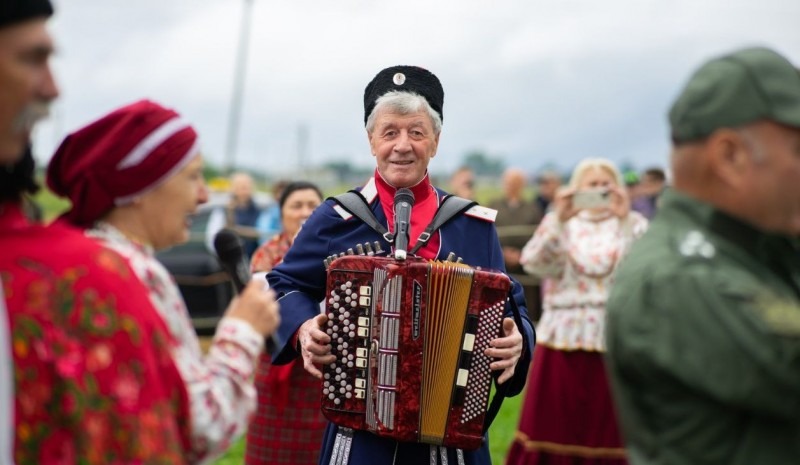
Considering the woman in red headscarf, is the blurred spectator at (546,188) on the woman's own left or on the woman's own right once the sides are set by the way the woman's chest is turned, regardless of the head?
on the woman's own left

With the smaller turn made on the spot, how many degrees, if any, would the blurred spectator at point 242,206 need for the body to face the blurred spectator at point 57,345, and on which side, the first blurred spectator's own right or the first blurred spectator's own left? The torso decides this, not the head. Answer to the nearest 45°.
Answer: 0° — they already face them

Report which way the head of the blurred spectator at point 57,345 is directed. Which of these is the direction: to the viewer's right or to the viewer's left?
to the viewer's right

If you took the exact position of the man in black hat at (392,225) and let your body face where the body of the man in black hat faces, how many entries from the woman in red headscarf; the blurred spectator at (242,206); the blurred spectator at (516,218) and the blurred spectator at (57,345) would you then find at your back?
2

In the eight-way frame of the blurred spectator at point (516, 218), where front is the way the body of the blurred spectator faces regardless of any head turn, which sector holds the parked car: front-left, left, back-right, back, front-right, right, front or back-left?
right

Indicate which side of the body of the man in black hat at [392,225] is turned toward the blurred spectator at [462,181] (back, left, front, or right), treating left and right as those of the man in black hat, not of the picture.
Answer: back

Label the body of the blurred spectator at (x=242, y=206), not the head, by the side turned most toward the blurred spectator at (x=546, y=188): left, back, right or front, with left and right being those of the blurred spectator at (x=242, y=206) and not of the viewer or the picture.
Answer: left

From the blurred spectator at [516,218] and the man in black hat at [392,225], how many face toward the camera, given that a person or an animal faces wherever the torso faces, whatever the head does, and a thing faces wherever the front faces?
2

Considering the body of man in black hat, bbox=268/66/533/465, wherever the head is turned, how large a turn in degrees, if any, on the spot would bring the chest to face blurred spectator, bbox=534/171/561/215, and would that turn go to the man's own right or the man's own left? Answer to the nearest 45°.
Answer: approximately 180°

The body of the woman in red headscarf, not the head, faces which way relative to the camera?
to the viewer's right

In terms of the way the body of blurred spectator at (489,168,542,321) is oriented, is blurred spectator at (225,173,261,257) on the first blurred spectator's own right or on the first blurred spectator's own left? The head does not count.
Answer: on the first blurred spectator's own right
